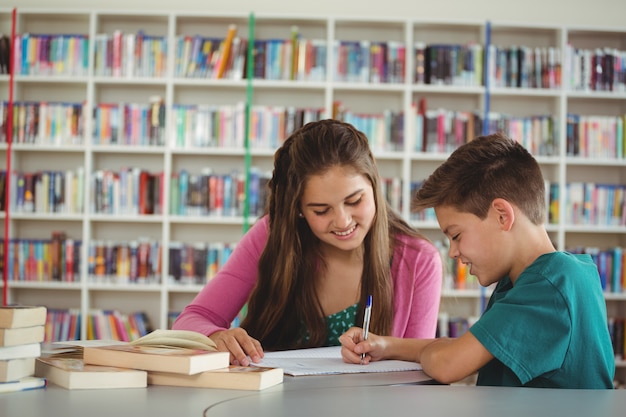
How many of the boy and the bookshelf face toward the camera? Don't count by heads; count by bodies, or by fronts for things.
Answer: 1

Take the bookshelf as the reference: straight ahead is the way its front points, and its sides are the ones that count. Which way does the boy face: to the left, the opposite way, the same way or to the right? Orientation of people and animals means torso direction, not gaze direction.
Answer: to the right

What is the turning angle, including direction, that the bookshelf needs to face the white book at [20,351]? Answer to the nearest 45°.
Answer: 0° — it already faces it

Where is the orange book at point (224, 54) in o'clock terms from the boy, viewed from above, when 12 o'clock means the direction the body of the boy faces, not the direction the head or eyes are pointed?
The orange book is roughly at 2 o'clock from the boy.

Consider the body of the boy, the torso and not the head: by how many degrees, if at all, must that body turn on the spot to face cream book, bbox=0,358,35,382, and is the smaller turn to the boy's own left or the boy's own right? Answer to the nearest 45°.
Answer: approximately 45° to the boy's own left

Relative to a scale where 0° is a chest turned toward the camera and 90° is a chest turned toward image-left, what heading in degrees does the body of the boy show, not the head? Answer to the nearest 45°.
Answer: approximately 90°

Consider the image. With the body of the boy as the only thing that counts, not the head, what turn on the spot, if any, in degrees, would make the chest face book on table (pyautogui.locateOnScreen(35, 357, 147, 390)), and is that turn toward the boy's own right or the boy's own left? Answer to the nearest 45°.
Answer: approximately 45° to the boy's own left

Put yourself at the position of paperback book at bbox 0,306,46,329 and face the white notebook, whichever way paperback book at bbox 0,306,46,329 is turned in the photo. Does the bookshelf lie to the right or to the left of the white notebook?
left

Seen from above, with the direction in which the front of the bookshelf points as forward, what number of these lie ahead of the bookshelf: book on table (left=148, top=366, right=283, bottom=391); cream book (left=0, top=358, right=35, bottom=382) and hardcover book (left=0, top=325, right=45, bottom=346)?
3

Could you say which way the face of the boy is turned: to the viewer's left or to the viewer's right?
to the viewer's left

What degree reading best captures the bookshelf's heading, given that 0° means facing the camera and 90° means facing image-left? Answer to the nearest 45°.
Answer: approximately 0°
